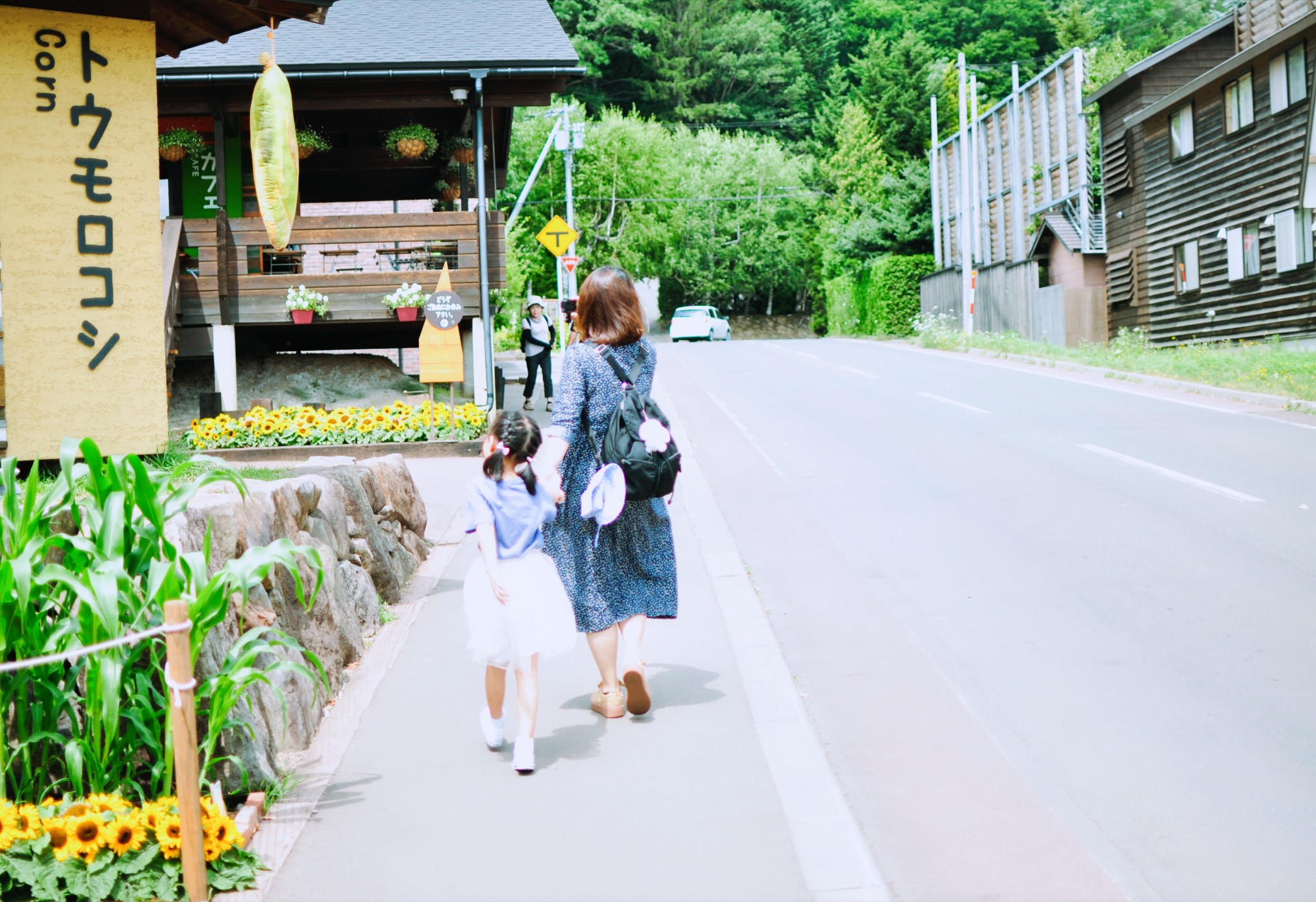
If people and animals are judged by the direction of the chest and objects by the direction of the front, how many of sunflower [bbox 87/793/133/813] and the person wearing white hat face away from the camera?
0

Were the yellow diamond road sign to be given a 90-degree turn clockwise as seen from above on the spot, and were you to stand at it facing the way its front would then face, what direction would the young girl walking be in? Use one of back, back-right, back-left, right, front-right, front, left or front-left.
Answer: left

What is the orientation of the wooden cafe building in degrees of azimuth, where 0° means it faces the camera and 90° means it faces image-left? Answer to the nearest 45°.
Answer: approximately 0°

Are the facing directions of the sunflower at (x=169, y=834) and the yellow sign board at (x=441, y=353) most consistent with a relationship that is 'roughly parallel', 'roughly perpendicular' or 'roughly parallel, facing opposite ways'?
roughly parallel

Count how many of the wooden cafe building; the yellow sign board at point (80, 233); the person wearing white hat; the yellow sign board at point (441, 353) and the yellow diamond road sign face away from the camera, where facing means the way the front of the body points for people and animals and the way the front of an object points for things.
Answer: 0

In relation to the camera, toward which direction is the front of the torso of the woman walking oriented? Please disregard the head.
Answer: away from the camera

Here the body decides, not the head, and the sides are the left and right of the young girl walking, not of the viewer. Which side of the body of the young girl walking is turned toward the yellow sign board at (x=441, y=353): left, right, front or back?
front

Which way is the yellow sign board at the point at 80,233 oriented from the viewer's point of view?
toward the camera

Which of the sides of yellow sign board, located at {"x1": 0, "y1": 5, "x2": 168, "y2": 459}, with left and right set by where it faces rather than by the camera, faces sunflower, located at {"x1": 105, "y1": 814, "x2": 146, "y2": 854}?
front

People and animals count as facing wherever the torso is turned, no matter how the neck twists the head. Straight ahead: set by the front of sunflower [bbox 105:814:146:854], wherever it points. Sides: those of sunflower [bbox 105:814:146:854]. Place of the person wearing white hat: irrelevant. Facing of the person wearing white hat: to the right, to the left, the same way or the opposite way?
the same way

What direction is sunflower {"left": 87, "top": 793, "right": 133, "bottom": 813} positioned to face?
toward the camera

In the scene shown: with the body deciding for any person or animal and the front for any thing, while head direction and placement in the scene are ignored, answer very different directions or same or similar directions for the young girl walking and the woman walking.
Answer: same or similar directions

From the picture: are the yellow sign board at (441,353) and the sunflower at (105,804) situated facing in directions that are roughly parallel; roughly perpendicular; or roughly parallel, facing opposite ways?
roughly parallel

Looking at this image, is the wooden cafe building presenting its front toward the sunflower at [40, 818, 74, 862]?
yes

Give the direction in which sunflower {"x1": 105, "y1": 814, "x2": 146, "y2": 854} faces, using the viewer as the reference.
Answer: facing the viewer

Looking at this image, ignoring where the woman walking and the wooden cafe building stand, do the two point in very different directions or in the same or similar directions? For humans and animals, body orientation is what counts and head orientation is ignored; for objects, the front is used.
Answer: very different directions

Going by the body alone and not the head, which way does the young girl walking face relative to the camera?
away from the camera

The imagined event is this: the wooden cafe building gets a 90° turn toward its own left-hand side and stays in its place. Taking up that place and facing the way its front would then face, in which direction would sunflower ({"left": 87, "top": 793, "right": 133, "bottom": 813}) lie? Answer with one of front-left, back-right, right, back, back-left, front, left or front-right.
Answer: right

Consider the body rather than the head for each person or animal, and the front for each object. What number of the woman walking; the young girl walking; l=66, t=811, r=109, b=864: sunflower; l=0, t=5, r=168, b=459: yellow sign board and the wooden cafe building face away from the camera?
2

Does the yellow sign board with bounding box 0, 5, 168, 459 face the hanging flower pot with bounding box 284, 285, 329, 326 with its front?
no
